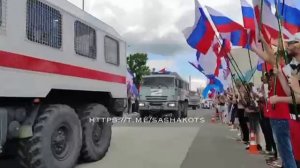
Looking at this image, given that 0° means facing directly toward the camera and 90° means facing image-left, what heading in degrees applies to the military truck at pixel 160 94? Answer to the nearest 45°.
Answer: approximately 0°

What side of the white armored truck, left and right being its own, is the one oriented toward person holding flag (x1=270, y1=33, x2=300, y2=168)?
left

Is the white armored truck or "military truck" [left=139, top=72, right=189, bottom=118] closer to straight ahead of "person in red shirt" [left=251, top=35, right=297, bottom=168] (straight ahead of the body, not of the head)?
the white armored truck

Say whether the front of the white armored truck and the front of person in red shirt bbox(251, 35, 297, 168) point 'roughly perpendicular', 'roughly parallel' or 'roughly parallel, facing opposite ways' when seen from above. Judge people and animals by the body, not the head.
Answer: roughly perpendicular

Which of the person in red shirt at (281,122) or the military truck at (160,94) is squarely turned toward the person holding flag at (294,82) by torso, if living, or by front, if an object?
the military truck

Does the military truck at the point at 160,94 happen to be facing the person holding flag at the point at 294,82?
yes

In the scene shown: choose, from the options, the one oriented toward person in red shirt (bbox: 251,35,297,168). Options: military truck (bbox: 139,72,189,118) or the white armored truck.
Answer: the military truck

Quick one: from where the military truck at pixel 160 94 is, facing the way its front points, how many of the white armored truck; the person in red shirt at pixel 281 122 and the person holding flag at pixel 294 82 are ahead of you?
3

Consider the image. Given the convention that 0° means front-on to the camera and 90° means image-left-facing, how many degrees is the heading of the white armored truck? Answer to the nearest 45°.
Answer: approximately 45°

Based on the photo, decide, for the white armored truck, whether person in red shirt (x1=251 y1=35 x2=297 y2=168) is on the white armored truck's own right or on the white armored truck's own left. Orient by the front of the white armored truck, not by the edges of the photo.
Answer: on the white armored truck's own left

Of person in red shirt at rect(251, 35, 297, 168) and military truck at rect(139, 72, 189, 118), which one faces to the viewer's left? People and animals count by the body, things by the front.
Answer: the person in red shirt

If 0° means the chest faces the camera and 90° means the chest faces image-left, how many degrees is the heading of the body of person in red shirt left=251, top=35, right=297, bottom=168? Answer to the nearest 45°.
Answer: approximately 90°
